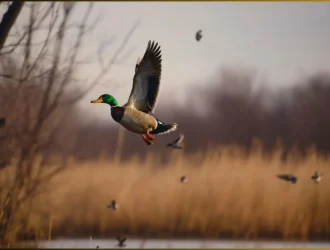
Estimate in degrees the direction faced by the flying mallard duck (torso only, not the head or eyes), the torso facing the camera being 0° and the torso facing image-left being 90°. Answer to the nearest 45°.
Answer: approximately 90°

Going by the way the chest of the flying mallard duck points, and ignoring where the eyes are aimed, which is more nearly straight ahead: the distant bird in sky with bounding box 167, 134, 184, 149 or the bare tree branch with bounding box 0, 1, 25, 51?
the bare tree branch

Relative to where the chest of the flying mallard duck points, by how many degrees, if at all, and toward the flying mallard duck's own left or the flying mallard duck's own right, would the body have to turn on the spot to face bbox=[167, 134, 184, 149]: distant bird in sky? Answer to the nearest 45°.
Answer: approximately 135° to the flying mallard duck's own right
